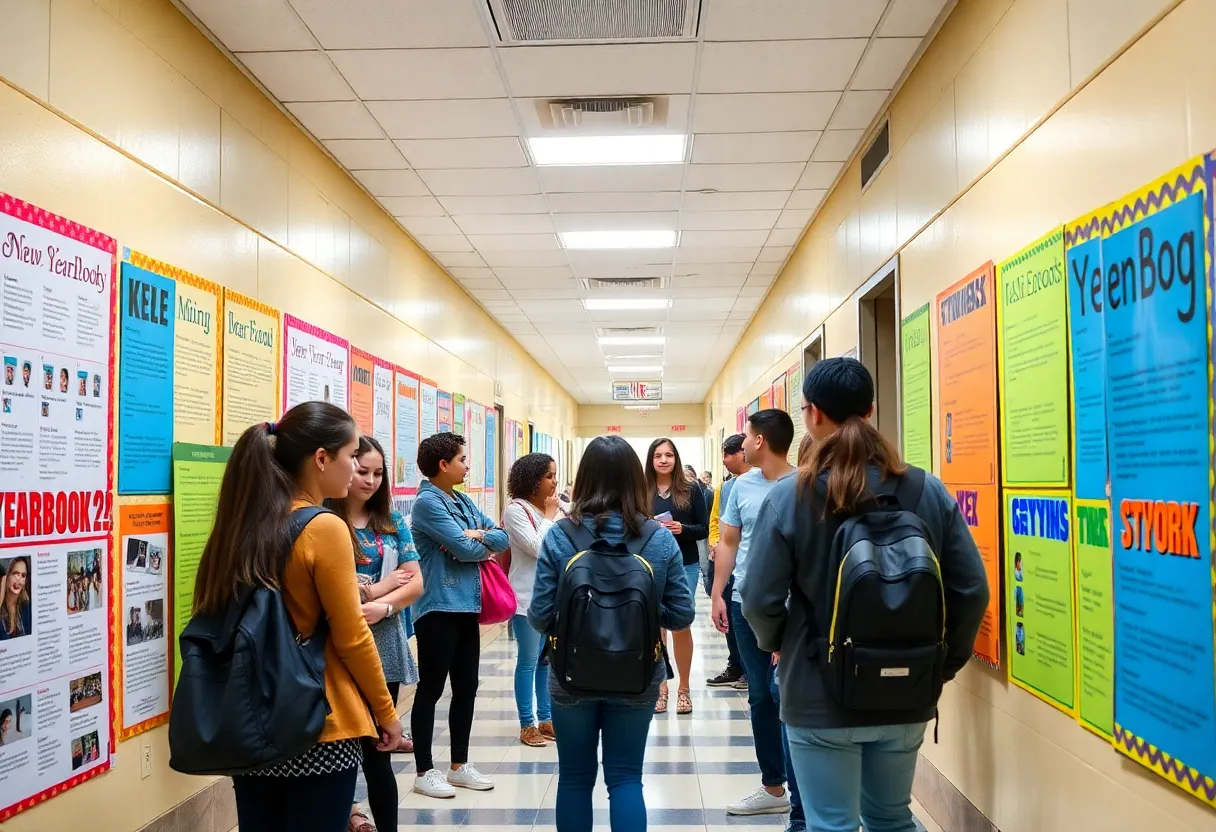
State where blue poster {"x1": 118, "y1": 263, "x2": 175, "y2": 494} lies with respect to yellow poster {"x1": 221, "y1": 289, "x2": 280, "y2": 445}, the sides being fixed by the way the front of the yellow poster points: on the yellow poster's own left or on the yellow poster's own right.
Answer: on the yellow poster's own right

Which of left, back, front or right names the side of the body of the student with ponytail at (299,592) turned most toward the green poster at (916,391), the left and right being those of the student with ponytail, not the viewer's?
front

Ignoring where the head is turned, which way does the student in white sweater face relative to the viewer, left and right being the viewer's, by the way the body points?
facing to the right of the viewer

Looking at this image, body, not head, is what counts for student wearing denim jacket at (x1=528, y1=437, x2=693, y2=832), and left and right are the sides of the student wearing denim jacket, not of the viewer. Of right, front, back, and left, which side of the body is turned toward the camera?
back

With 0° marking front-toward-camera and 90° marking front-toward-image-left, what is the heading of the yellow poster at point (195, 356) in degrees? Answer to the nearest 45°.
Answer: approximately 315°

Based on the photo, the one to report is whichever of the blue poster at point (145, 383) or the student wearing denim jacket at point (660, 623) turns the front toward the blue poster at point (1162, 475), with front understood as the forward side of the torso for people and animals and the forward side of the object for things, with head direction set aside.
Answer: the blue poster at point (145, 383)

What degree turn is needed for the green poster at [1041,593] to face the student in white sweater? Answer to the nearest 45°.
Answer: approximately 90° to its right

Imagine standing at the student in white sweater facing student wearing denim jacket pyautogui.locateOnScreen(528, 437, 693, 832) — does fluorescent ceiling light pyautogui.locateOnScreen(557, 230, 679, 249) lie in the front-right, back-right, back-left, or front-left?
back-left

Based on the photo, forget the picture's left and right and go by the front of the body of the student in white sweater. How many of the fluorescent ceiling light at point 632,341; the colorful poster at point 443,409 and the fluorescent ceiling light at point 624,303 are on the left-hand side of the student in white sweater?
3

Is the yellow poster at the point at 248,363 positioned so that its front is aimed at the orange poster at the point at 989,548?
yes

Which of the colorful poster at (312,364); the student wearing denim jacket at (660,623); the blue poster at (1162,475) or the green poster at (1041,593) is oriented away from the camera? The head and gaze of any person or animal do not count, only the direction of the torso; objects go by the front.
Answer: the student wearing denim jacket

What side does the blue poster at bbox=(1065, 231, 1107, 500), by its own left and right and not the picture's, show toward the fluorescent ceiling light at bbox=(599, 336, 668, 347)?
right

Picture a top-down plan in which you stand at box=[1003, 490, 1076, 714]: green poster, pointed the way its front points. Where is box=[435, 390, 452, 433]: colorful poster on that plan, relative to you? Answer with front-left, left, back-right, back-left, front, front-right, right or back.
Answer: right

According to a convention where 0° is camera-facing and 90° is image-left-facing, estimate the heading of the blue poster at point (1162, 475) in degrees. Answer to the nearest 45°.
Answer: approximately 45°
